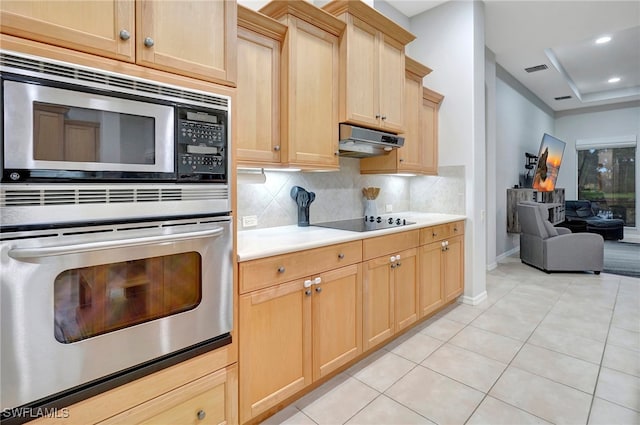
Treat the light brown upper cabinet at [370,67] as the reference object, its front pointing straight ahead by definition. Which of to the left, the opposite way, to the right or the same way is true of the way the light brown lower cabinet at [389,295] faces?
the same way

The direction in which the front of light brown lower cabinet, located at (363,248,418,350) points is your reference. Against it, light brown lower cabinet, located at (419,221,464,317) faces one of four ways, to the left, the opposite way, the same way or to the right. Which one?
the same way

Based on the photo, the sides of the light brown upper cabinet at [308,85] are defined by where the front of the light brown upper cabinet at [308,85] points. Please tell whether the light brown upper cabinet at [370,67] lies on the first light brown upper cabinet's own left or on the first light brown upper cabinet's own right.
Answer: on the first light brown upper cabinet's own left

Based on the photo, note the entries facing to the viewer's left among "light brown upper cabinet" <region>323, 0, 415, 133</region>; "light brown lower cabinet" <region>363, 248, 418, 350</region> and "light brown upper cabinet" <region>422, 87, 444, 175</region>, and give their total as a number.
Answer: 0

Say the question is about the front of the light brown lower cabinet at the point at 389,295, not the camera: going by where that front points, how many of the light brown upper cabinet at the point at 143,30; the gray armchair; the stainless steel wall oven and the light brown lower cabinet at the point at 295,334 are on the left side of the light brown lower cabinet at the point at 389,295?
1

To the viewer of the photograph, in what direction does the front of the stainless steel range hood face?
facing the viewer and to the right of the viewer

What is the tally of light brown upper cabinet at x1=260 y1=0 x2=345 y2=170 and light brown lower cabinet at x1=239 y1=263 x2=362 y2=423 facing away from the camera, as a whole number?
0

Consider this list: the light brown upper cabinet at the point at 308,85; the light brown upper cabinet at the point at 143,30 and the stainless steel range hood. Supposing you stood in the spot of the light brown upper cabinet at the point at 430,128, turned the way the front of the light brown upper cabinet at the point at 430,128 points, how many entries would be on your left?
0

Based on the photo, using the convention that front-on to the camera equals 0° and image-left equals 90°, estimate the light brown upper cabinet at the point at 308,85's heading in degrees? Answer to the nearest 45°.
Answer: approximately 315°

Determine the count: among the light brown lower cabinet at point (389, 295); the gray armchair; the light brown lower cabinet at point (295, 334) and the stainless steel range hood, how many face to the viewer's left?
0

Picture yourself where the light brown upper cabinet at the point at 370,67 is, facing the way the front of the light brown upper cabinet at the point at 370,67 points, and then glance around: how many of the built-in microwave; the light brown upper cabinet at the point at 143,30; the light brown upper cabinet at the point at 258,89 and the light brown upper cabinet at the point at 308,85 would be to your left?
0

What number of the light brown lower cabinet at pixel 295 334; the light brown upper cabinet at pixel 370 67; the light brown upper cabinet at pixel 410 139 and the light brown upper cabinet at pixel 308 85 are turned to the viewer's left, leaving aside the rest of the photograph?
0
